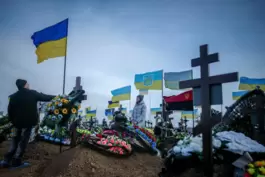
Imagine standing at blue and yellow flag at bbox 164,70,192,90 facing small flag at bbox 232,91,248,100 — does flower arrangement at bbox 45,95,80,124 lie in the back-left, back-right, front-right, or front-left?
back-right

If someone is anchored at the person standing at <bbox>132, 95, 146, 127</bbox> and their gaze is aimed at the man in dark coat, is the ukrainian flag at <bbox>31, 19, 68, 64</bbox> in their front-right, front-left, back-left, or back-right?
front-right

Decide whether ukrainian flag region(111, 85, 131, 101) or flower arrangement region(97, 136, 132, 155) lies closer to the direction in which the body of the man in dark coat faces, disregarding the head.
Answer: the ukrainian flag

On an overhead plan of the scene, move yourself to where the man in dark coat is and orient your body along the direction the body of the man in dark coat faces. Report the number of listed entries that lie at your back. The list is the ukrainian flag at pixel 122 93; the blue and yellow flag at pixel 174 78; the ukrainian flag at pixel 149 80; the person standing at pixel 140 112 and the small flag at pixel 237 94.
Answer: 0

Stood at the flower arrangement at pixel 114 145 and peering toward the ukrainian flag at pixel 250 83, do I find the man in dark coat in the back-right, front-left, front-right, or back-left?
back-left

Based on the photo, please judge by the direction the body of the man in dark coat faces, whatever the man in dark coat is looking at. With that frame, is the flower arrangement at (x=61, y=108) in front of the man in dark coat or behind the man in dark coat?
in front

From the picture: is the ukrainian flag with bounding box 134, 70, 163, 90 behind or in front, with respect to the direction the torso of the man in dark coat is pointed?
in front

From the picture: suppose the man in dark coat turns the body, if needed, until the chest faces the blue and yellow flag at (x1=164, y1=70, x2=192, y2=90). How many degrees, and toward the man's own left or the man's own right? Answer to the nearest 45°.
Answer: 0° — they already face it

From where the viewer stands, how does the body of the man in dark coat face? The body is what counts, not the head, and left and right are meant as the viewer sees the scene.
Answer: facing away from the viewer and to the right of the viewer

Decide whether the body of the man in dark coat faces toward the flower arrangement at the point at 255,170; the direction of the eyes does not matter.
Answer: no

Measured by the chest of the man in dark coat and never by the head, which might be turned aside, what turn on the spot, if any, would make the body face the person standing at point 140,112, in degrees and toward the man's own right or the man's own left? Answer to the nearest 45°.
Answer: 0° — they already face them

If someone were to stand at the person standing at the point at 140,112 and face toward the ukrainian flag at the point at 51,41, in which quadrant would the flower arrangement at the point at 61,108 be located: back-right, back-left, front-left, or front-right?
front-left
